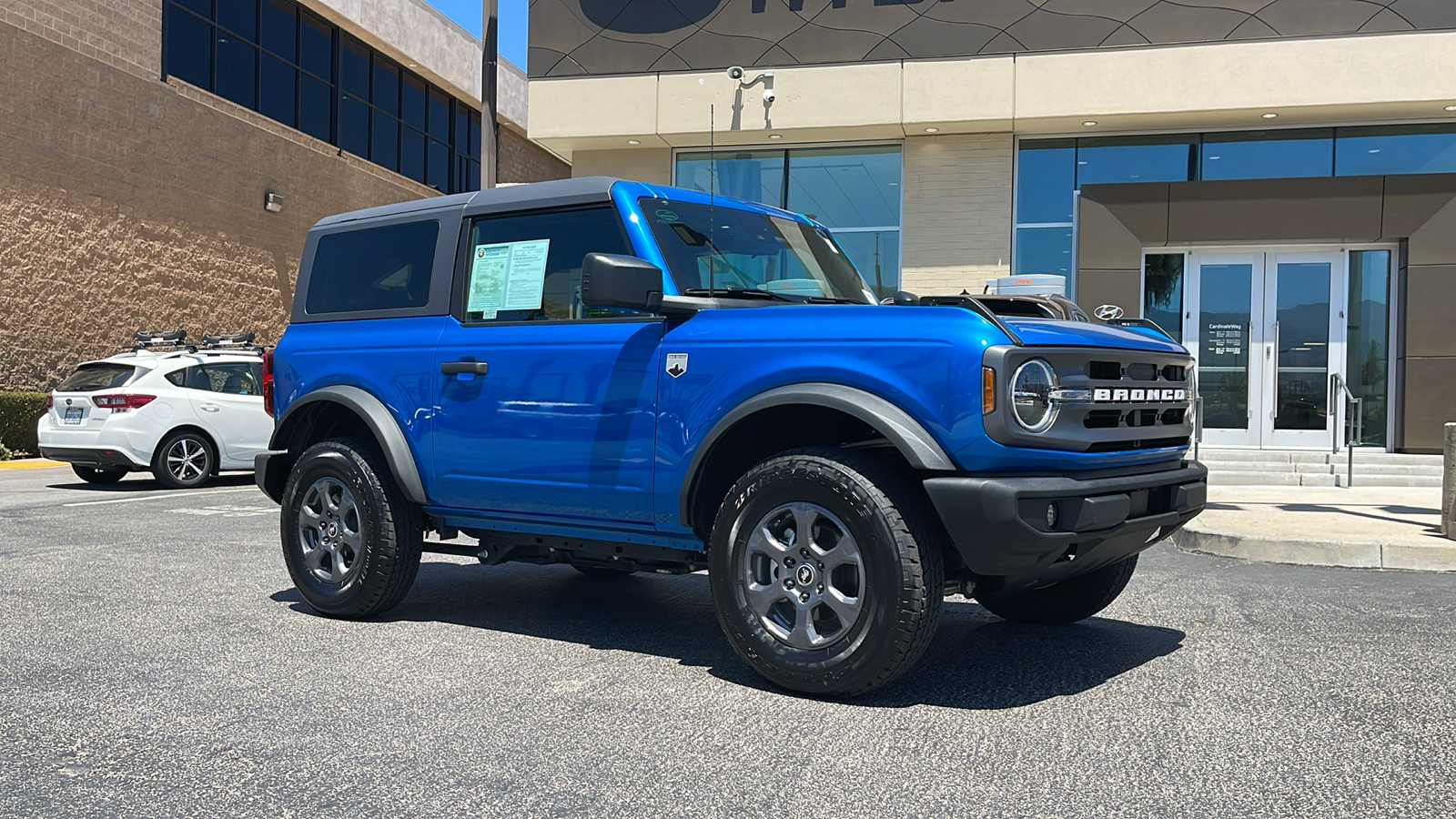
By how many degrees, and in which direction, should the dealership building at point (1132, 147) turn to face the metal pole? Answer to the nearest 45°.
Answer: approximately 90° to its right

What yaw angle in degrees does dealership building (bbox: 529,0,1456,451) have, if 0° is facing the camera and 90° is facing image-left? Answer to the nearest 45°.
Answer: approximately 0°

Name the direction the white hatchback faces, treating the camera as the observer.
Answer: facing away from the viewer and to the right of the viewer

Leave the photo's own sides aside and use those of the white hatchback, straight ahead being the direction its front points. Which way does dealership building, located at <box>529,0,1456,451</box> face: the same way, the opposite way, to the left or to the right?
the opposite way

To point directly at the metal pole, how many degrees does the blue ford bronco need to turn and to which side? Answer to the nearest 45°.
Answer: approximately 135° to its left

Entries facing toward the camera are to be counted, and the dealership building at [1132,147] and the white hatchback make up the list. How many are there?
1

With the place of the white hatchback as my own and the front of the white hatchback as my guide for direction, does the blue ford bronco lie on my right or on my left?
on my right

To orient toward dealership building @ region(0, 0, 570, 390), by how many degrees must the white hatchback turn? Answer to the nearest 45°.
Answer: approximately 45° to its left

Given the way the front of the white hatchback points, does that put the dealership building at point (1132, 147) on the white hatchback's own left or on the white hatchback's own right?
on the white hatchback's own right
